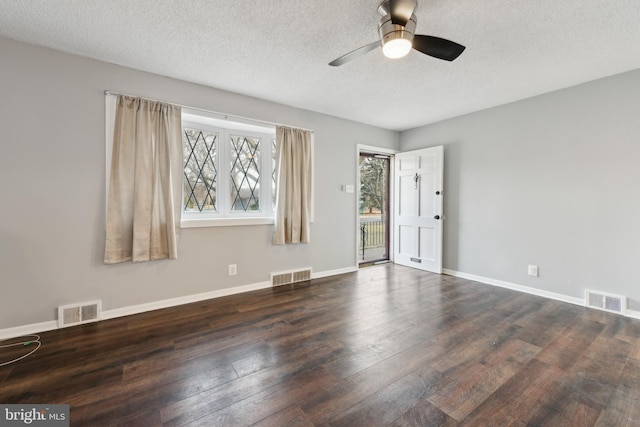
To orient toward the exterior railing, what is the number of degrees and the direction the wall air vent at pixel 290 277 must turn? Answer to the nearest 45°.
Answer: approximately 90° to its left

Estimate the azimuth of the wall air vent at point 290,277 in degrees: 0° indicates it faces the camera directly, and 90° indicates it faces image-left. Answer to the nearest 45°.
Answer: approximately 315°

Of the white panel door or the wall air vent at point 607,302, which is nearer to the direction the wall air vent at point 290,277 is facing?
the wall air vent at point 607,302

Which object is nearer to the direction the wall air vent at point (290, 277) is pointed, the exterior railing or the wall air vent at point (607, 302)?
the wall air vent at point (607, 302)

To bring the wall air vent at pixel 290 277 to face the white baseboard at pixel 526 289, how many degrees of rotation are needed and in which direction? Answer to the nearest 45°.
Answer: approximately 45° to its left

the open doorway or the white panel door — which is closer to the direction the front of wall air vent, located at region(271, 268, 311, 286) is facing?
the white panel door

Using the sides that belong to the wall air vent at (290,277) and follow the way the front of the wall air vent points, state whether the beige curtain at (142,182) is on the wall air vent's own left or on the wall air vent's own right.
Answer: on the wall air vent's own right

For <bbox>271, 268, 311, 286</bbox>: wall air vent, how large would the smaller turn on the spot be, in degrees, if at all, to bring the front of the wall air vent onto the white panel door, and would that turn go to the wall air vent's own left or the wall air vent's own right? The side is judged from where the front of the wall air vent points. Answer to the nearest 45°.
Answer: approximately 45° to the wall air vent's own left

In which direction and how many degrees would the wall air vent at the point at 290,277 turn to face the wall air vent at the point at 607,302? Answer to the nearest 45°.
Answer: approximately 45° to its left

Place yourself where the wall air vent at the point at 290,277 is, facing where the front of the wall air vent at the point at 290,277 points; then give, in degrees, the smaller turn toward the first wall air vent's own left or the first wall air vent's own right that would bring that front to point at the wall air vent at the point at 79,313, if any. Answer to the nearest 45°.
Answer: approximately 90° to the first wall air vent's own right

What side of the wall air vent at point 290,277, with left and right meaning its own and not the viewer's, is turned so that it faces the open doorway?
left
